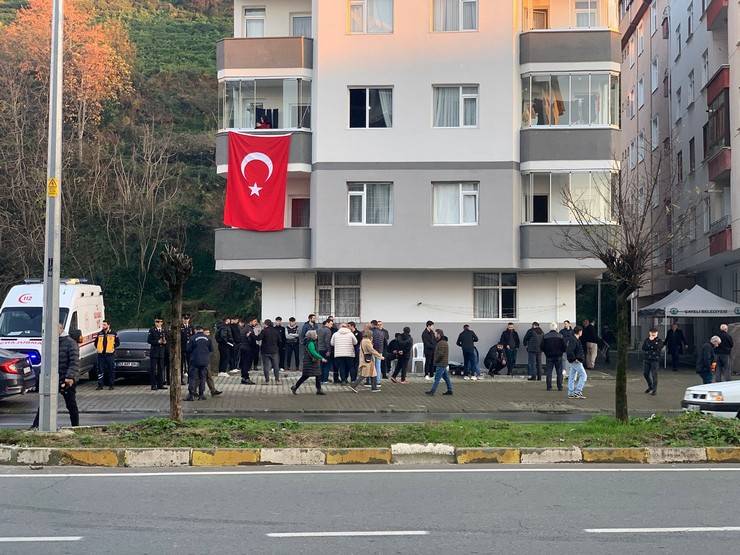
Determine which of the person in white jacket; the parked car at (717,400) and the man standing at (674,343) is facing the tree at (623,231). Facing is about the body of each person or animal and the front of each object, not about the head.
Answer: the man standing

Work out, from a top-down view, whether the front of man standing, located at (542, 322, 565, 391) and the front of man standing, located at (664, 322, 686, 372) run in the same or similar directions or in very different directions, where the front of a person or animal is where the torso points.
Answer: very different directions

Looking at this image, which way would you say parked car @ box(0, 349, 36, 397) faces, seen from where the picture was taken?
facing away from the viewer and to the left of the viewer

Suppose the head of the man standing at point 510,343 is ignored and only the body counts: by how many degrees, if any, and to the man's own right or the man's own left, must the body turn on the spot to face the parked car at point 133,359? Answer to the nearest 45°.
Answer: approximately 45° to the man's own right

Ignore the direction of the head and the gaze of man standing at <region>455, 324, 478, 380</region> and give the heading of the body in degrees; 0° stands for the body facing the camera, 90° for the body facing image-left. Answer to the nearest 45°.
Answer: approximately 180°

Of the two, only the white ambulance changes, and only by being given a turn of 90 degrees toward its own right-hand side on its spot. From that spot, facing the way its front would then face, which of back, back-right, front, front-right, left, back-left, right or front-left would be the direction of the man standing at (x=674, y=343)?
back-right

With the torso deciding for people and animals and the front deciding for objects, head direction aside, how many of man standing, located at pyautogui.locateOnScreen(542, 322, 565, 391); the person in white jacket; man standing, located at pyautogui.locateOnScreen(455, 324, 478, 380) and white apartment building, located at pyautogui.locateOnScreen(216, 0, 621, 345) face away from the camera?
3

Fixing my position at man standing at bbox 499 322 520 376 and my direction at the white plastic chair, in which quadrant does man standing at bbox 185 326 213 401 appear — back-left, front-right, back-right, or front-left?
front-left

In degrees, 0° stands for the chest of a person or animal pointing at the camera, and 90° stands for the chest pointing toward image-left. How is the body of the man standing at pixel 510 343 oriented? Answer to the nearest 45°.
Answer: approximately 0°

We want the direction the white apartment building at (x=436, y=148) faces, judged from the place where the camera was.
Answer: facing the viewer

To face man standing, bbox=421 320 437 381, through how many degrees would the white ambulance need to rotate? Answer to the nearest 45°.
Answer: approximately 135° to its left

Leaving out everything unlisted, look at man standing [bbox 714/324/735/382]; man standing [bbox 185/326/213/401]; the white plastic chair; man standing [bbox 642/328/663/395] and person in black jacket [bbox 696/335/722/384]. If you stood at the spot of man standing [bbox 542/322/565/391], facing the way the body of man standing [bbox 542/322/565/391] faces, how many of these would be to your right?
3

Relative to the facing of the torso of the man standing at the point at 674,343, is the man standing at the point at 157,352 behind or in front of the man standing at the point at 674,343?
in front

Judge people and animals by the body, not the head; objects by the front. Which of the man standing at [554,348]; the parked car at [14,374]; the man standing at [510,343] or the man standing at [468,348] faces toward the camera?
the man standing at [510,343]
